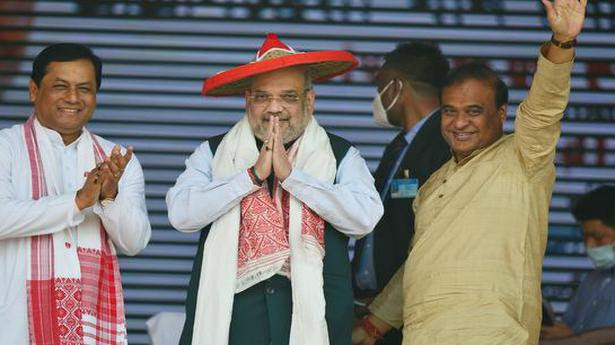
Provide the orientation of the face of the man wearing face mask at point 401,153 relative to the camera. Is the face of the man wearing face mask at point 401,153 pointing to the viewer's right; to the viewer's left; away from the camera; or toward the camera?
to the viewer's left

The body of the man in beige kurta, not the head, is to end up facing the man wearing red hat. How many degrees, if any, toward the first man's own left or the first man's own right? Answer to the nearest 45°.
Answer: approximately 45° to the first man's own right

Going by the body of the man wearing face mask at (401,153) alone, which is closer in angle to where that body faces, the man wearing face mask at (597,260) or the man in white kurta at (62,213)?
the man in white kurta

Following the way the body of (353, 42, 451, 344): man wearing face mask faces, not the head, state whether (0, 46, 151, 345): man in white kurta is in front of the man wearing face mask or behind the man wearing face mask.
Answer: in front

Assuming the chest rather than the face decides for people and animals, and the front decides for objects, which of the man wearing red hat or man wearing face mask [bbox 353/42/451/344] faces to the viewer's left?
the man wearing face mask

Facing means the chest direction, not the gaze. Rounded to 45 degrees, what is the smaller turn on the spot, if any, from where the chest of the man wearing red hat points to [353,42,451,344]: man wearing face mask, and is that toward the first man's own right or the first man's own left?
approximately 135° to the first man's own left

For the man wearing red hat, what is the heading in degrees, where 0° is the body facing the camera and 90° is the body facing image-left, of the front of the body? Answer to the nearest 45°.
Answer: approximately 0°

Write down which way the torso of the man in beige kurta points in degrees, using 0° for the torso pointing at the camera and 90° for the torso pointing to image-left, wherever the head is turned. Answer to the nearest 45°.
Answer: approximately 45°
